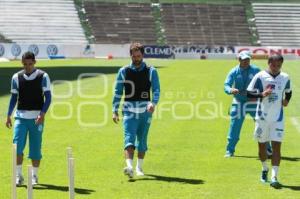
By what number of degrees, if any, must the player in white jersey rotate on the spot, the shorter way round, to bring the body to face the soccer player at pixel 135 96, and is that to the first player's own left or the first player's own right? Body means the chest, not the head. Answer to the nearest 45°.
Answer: approximately 90° to the first player's own right

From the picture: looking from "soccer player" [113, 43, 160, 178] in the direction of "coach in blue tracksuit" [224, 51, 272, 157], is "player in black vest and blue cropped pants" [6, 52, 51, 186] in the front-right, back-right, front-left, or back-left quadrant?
back-left

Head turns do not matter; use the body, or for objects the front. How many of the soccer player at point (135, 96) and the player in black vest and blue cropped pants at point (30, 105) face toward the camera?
2

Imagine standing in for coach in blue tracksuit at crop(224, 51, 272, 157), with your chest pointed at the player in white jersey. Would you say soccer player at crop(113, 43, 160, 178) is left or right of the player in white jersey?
right

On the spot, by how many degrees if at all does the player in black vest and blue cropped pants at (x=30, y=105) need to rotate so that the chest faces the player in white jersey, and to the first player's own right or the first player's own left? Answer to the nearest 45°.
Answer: approximately 90° to the first player's own left

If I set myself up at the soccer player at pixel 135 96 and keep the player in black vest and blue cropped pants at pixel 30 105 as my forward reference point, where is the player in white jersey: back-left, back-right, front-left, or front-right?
back-left

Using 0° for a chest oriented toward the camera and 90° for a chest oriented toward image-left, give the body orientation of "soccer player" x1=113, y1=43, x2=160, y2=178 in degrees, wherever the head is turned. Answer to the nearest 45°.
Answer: approximately 0°

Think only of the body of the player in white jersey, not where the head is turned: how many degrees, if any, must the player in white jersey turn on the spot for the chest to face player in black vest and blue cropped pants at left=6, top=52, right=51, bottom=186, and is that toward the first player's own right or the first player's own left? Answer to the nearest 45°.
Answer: approximately 90° to the first player's own right
